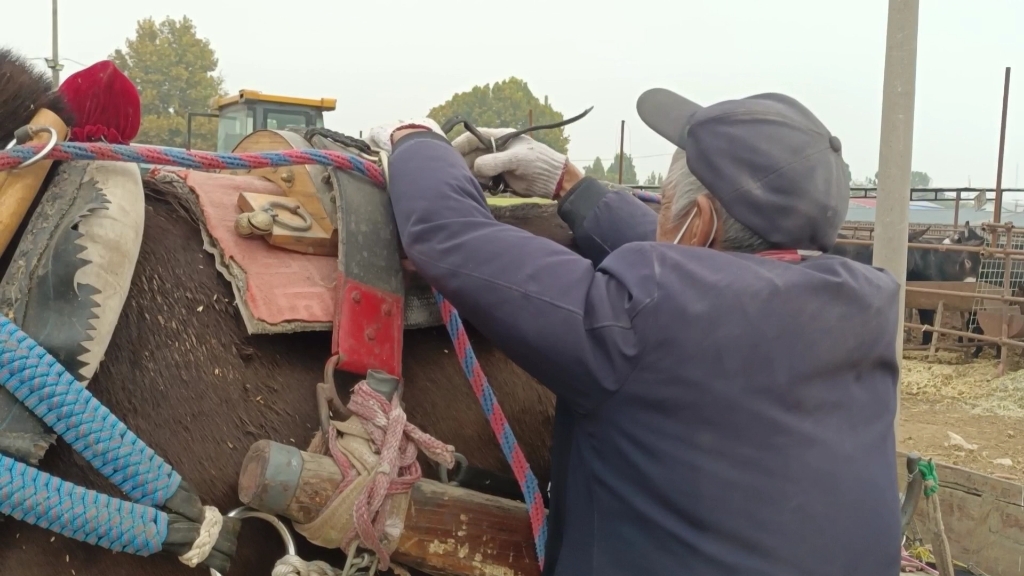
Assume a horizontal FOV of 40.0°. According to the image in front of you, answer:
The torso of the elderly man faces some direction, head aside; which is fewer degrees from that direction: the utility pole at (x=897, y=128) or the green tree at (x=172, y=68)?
the green tree

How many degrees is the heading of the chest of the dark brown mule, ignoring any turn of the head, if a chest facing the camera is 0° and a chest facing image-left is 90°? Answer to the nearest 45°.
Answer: approximately 90°

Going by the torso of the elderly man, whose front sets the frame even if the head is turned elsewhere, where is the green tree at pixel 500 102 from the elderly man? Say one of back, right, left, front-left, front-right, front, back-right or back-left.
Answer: front-right

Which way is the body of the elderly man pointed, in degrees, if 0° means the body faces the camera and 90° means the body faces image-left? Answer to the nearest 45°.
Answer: approximately 135°

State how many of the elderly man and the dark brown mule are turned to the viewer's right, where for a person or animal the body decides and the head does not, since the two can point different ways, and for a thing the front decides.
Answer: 0

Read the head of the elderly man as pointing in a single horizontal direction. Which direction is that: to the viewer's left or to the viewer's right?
to the viewer's left
